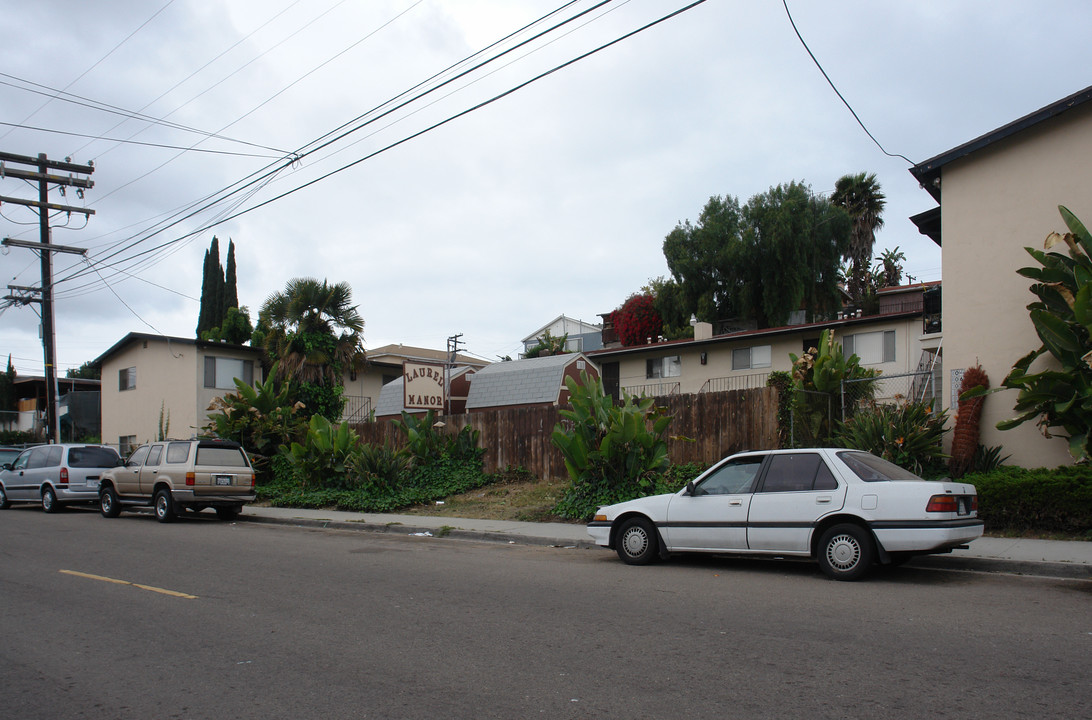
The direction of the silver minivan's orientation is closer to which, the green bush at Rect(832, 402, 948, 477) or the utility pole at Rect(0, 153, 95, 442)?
the utility pole

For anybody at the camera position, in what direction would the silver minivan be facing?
facing away from the viewer and to the left of the viewer

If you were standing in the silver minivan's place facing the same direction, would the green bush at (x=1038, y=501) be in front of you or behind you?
behind

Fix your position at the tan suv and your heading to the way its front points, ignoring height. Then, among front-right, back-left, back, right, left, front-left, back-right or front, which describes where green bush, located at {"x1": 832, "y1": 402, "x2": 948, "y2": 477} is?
back

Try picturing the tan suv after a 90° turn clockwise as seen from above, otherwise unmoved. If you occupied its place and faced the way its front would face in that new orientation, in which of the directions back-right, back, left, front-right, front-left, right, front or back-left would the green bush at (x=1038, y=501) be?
right

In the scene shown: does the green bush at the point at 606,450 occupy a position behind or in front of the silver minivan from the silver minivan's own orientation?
behind

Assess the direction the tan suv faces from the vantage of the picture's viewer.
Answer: facing away from the viewer and to the left of the viewer

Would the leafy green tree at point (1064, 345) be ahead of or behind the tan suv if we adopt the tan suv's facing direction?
behind

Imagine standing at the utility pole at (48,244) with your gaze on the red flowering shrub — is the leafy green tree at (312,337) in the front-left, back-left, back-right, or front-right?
front-right

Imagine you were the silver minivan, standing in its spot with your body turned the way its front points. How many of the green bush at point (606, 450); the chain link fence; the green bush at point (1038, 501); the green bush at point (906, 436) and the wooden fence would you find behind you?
5

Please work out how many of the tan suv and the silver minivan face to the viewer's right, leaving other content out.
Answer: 0
